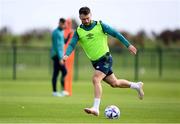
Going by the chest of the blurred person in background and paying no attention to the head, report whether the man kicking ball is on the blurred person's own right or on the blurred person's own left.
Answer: on the blurred person's own right

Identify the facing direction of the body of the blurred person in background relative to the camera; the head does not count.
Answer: to the viewer's right

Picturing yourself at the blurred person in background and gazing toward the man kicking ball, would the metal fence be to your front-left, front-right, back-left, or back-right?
back-left

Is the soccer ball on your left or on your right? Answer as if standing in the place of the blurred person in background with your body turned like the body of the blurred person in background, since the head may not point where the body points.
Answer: on your right

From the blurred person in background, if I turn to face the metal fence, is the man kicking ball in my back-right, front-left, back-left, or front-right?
back-right
